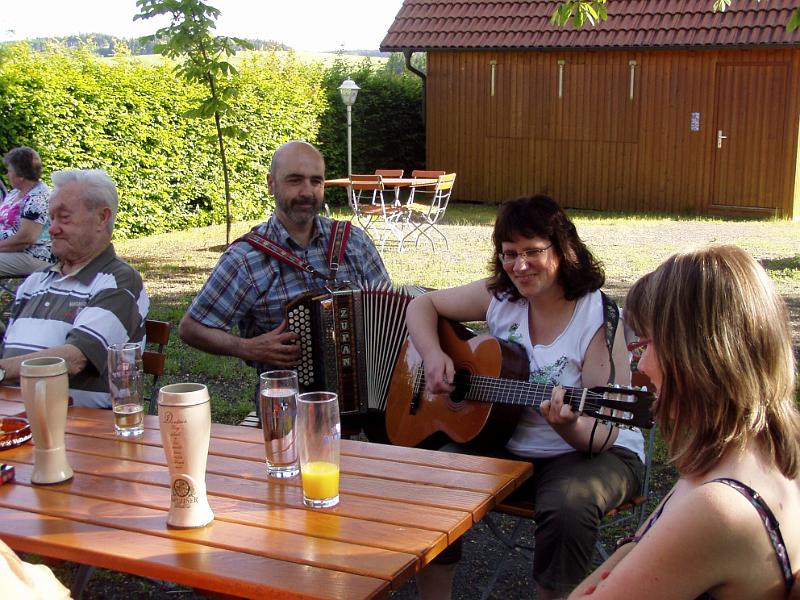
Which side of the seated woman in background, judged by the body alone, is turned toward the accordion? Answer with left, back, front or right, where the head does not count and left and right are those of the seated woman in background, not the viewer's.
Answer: left

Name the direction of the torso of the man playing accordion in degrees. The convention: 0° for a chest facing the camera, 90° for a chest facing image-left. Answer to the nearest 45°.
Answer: approximately 315°

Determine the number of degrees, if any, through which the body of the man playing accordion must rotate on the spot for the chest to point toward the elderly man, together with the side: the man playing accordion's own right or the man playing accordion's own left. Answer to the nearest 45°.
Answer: approximately 90° to the man playing accordion's own right

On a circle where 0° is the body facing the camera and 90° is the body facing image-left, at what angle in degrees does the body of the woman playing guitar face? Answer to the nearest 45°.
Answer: approximately 45°
